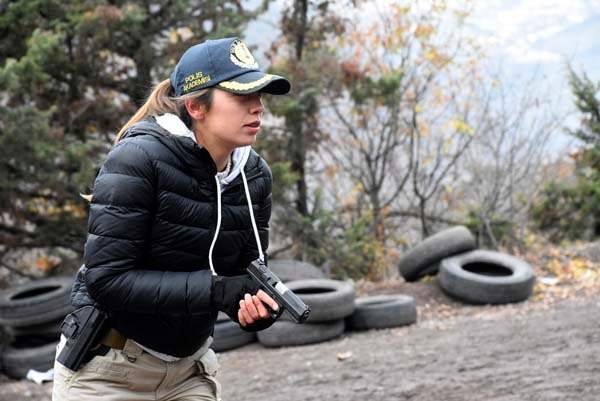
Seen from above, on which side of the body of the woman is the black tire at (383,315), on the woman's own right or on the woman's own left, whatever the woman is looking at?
on the woman's own left

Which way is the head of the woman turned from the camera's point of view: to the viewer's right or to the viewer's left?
to the viewer's right

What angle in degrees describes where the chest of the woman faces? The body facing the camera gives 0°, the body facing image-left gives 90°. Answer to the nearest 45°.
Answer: approximately 315°

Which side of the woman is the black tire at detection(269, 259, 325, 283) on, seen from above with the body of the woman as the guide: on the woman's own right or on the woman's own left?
on the woman's own left

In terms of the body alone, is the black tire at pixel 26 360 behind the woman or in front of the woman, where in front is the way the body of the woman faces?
behind

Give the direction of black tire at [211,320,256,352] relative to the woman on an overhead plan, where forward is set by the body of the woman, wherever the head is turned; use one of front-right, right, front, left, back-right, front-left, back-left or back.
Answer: back-left

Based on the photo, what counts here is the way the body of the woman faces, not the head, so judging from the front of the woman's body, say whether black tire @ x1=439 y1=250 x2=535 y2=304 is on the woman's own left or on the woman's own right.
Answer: on the woman's own left

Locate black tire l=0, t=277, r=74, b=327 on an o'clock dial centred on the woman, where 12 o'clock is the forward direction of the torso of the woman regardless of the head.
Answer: The black tire is roughly at 7 o'clock from the woman.

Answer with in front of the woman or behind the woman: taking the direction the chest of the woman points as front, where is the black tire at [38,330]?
behind
